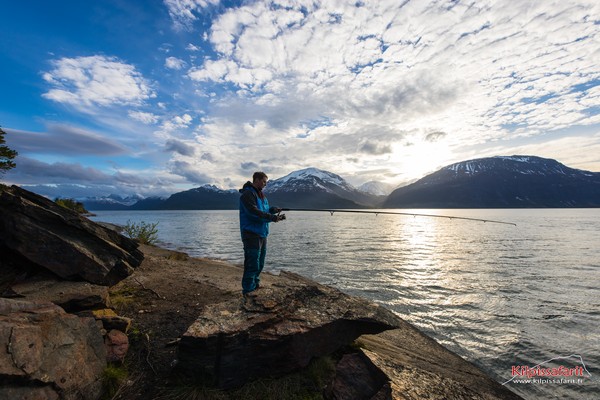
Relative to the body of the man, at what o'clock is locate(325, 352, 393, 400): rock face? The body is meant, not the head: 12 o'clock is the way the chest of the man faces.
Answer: The rock face is roughly at 2 o'clock from the man.

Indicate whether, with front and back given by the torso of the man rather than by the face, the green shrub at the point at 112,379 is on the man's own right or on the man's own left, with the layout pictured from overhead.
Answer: on the man's own right

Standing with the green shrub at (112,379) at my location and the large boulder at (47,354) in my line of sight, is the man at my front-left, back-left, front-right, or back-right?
back-right

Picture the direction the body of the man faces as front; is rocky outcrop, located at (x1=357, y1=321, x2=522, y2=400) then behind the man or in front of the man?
in front

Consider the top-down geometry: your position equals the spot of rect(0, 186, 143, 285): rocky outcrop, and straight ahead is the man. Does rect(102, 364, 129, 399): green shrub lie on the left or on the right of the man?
right

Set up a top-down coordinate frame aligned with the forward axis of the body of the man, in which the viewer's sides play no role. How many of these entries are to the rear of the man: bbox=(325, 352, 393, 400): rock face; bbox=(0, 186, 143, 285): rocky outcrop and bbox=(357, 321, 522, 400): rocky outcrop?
1

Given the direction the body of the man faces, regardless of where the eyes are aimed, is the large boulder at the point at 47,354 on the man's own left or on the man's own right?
on the man's own right

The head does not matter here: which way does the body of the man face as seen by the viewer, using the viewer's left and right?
facing to the right of the viewer

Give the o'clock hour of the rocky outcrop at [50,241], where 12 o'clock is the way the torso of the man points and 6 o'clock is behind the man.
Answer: The rocky outcrop is roughly at 6 o'clock from the man.

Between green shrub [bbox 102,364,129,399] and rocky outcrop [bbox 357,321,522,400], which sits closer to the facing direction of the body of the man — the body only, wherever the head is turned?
the rocky outcrop

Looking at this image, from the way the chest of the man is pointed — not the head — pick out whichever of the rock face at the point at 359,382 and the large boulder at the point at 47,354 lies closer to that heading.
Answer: the rock face
